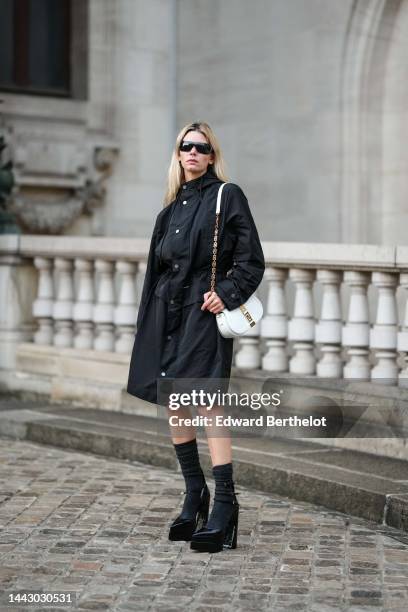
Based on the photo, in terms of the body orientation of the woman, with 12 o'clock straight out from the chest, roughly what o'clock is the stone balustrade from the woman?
The stone balustrade is roughly at 5 o'clock from the woman.

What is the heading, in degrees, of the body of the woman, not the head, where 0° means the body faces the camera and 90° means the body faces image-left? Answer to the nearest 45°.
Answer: approximately 45°
